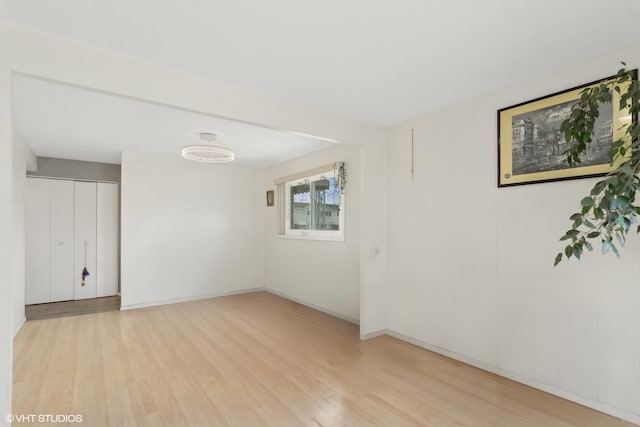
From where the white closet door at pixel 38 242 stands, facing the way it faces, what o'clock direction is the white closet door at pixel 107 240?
the white closet door at pixel 107 240 is roughly at 9 o'clock from the white closet door at pixel 38 242.

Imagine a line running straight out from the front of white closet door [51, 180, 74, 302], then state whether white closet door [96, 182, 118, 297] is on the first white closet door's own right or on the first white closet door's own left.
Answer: on the first white closet door's own left

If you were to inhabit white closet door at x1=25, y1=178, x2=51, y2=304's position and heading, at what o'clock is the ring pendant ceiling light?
The ring pendant ceiling light is roughly at 11 o'clock from the white closet door.

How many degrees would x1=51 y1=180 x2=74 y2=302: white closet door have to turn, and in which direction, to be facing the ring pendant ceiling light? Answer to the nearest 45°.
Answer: approximately 45° to its left

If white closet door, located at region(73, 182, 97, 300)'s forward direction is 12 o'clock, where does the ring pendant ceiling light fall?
The ring pendant ceiling light is roughly at 11 o'clock from the white closet door.

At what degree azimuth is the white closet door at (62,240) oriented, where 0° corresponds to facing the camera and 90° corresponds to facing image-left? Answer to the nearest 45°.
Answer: approximately 0°

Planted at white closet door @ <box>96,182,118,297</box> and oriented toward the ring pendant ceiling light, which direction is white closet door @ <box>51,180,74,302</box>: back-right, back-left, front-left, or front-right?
back-right

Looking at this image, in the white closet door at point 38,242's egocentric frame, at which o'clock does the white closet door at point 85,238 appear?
the white closet door at point 85,238 is roughly at 9 o'clock from the white closet door at point 38,242.
